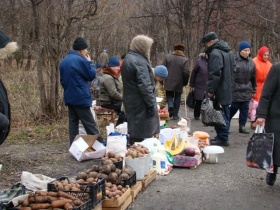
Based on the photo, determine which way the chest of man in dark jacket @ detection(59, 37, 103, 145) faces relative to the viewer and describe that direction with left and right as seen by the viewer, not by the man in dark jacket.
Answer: facing away from the viewer and to the right of the viewer

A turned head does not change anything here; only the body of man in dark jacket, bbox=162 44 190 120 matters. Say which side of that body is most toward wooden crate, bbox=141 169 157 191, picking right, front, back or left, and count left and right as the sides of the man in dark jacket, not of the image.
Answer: back

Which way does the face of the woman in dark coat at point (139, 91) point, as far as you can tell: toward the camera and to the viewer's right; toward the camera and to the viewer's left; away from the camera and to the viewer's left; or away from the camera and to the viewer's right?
away from the camera and to the viewer's right

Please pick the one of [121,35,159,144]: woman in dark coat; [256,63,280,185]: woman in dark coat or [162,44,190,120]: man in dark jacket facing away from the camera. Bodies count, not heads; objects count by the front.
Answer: the man in dark jacket

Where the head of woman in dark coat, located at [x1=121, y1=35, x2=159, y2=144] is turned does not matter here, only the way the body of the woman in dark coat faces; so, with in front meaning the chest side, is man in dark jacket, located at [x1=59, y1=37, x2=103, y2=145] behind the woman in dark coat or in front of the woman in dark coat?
behind

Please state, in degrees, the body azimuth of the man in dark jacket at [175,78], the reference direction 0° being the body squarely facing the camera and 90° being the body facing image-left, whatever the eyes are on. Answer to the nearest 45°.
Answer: approximately 180°
